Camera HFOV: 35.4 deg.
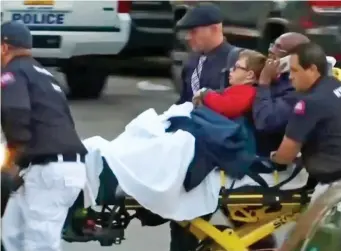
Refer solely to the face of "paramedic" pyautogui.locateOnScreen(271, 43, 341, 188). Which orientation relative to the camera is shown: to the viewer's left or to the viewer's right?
to the viewer's left

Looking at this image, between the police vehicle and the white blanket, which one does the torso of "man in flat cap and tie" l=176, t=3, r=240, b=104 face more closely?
the white blanket

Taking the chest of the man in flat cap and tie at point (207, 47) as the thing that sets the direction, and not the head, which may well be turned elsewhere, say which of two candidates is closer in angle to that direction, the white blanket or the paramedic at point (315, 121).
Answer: the white blanket

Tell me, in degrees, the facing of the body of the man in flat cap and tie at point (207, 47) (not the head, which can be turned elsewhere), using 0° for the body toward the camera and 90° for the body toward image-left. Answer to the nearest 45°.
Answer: approximately 45°

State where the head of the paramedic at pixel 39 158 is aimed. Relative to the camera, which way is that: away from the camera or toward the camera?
away from the camera

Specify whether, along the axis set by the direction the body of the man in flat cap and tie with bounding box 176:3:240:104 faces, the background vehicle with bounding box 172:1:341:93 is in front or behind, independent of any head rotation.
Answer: behind
